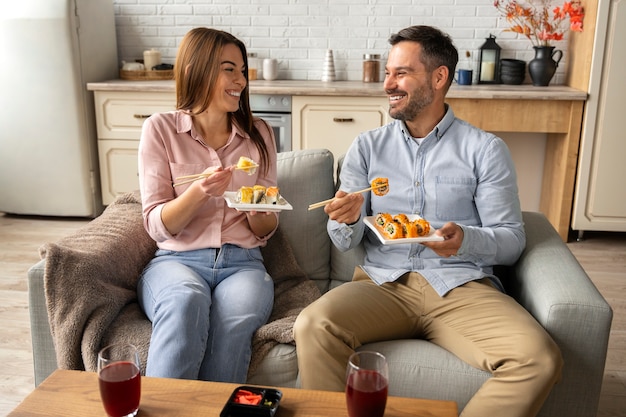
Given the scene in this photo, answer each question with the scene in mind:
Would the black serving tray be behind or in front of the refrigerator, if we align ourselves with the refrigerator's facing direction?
in front

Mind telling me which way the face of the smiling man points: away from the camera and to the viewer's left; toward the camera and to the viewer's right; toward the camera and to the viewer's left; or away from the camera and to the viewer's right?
toward the camera and to the viewer's left

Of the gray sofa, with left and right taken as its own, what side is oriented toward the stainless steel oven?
back

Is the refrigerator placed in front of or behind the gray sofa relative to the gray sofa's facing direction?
behind

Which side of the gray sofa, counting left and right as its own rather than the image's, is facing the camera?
front

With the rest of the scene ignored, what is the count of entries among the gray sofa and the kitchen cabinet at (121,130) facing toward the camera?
2

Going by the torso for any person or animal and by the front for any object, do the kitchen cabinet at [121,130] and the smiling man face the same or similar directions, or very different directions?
same or similar directions

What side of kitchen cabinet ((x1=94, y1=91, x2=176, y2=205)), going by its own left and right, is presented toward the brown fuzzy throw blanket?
front

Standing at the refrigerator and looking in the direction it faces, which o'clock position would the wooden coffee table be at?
The wooden coffee table is roughly at 12 o'clock from the refrigerator.

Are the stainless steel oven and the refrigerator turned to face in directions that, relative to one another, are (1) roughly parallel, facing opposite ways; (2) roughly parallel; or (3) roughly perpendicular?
roughly parallel

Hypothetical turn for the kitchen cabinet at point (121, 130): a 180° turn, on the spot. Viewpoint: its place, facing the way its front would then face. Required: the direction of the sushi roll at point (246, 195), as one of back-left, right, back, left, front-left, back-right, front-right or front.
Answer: back

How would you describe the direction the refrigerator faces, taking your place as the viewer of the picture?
facing the viewer

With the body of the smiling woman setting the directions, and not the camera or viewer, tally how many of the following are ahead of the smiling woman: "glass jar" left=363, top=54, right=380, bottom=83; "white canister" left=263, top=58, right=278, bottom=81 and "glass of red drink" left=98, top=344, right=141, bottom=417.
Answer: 1

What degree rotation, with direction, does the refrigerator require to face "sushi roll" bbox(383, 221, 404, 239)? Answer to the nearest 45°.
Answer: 0° — it already faces it

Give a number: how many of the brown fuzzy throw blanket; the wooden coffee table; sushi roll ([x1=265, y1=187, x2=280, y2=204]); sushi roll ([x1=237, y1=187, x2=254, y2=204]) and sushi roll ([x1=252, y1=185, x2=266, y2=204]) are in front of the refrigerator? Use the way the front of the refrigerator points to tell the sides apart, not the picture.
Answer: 5

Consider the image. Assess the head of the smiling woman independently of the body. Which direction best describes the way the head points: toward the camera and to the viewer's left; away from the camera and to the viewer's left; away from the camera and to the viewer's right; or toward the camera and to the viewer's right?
toward the camera and to the viewer's right

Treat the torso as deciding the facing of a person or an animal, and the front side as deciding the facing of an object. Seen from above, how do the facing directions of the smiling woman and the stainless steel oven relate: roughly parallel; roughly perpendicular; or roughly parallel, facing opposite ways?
roughly parallel

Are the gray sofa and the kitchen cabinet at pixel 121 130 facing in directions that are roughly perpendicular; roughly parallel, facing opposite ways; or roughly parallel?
roughly parallel
